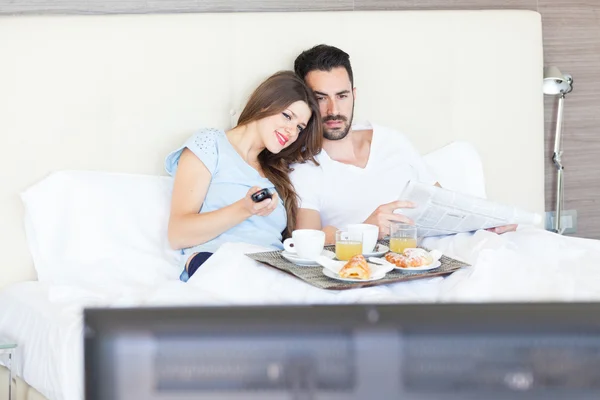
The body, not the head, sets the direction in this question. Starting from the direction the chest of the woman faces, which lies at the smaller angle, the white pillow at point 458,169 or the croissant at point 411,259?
the croissant

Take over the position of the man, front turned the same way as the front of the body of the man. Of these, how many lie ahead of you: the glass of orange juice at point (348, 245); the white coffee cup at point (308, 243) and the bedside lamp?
2

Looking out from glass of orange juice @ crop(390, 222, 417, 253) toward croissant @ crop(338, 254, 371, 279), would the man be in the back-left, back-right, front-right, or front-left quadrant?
back-right

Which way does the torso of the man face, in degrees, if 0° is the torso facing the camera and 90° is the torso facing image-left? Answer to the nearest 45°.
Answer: approximately 0°

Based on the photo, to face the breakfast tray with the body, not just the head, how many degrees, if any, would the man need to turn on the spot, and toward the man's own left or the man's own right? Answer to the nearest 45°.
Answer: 0° — they already face it

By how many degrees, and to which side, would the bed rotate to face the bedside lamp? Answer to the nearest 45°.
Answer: approximately 90° to its left

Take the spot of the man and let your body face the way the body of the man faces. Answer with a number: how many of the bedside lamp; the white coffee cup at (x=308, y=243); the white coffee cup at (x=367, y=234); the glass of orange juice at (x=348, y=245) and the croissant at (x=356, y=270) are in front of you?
4

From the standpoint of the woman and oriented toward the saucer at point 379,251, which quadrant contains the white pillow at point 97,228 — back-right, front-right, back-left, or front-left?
back-right

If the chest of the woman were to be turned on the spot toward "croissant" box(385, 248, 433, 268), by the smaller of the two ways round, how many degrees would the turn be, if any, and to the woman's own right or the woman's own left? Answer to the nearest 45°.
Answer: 0° — they already face it

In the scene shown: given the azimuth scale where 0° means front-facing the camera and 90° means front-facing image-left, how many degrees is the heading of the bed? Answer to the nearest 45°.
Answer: approximately 0°
